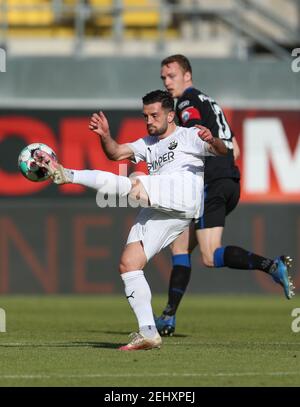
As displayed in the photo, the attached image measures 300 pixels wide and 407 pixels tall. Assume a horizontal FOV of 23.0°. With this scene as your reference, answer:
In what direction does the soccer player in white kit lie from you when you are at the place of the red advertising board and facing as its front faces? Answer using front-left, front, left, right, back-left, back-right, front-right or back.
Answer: front

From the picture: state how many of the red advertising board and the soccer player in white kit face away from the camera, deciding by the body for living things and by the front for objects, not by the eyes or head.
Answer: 0

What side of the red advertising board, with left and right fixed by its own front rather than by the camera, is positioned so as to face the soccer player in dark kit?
front

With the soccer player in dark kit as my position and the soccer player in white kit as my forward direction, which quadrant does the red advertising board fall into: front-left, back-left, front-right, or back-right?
back-right

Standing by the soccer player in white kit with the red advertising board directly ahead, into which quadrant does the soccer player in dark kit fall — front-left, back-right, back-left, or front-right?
front-right

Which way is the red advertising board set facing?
toward the camera

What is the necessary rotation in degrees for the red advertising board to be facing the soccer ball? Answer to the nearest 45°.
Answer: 0° — it already faces it
